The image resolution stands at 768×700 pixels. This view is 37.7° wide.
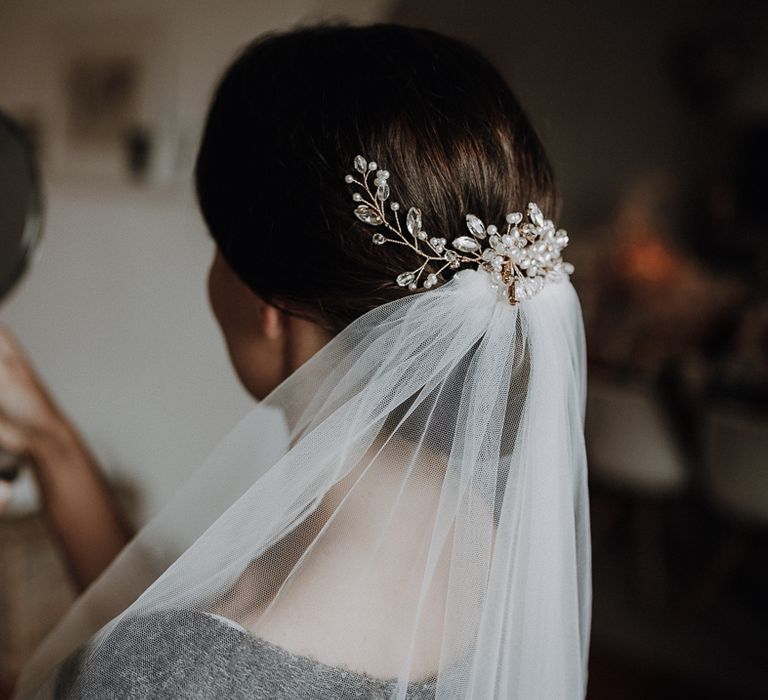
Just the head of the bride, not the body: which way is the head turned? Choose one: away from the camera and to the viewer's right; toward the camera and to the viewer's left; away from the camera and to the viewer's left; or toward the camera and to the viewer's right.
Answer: away from the camera and to the viewer's left

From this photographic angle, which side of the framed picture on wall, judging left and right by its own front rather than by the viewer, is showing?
front

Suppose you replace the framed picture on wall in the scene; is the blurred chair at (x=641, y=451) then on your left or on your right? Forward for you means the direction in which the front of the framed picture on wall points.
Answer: on your left

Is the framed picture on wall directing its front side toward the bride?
yes

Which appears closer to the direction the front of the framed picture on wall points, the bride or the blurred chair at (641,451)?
the bride

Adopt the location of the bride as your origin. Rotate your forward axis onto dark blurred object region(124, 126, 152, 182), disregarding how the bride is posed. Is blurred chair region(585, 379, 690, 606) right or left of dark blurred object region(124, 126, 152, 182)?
right

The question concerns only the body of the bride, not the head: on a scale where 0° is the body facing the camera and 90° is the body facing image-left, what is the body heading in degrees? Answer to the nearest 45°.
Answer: approximately 135°

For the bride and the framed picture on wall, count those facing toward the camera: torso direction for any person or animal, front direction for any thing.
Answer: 1

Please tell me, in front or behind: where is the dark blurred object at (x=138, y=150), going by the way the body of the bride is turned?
in front
